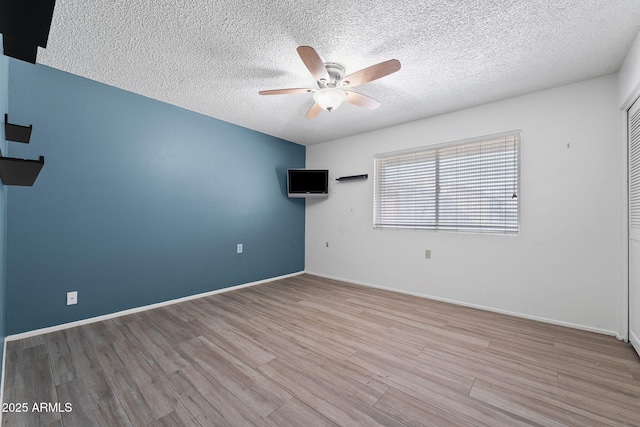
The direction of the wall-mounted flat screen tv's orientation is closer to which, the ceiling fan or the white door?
the ceiling fan

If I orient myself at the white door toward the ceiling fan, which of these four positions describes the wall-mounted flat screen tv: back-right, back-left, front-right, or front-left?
front-right

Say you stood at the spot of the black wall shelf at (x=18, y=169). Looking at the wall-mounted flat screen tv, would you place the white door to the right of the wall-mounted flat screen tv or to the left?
right

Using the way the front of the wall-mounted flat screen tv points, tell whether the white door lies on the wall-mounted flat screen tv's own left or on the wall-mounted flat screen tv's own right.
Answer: on the wall-mounted flat screen tv's own left

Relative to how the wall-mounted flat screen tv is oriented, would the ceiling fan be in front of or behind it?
in front

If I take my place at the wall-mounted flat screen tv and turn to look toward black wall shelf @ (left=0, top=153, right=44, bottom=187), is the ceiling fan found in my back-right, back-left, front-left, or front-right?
front-left

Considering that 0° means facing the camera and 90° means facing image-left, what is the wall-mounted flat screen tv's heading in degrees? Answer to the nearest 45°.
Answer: approximately 0°

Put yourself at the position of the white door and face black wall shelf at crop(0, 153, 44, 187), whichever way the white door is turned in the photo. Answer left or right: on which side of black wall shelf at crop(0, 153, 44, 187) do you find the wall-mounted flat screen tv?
right

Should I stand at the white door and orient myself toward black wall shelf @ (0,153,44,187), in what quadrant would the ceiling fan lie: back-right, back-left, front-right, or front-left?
front-right

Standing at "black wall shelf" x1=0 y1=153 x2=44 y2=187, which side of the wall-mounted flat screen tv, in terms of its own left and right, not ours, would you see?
front
